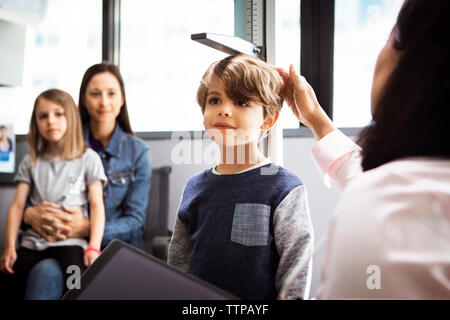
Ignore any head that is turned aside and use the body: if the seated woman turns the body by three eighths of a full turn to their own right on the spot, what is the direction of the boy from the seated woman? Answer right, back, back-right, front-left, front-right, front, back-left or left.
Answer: back

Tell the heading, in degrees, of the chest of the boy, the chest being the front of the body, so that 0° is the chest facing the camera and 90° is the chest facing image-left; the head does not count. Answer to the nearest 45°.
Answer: approximately 45°

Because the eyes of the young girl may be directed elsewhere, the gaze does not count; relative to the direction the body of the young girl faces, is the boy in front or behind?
in front

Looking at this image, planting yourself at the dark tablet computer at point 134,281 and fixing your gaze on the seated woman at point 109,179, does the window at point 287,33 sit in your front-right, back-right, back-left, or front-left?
front-right

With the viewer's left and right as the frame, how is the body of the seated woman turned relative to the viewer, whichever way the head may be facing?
facing the viewer and to the left of the viewer

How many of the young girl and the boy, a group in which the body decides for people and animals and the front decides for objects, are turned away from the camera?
0

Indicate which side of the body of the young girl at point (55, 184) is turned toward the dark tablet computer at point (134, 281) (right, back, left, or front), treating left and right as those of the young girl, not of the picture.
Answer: front

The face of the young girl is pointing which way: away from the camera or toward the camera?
toward the camera

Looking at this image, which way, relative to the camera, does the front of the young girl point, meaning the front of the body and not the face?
toward the camera
